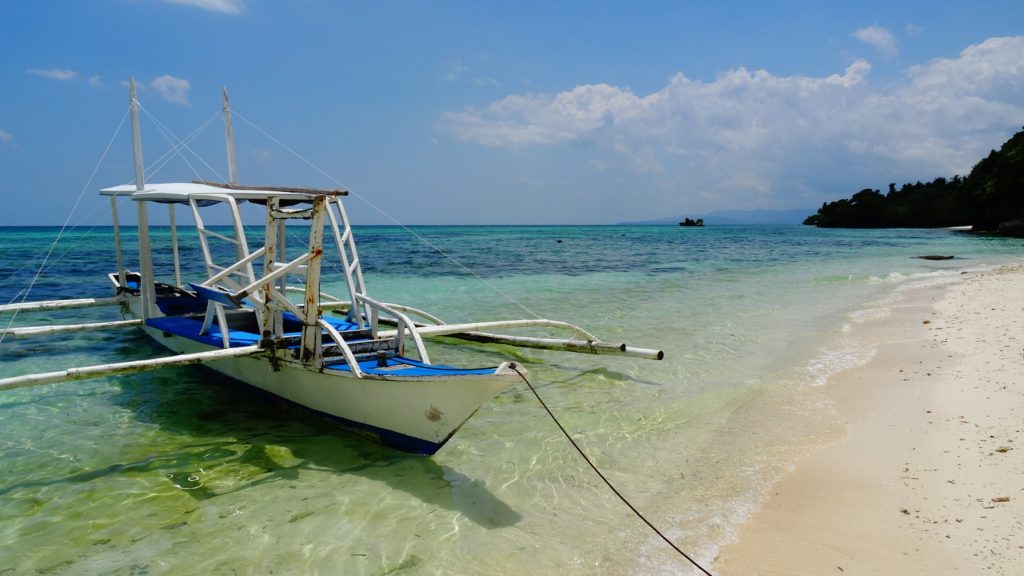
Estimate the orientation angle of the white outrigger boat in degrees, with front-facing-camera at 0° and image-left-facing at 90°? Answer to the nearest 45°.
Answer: approximately 315°
